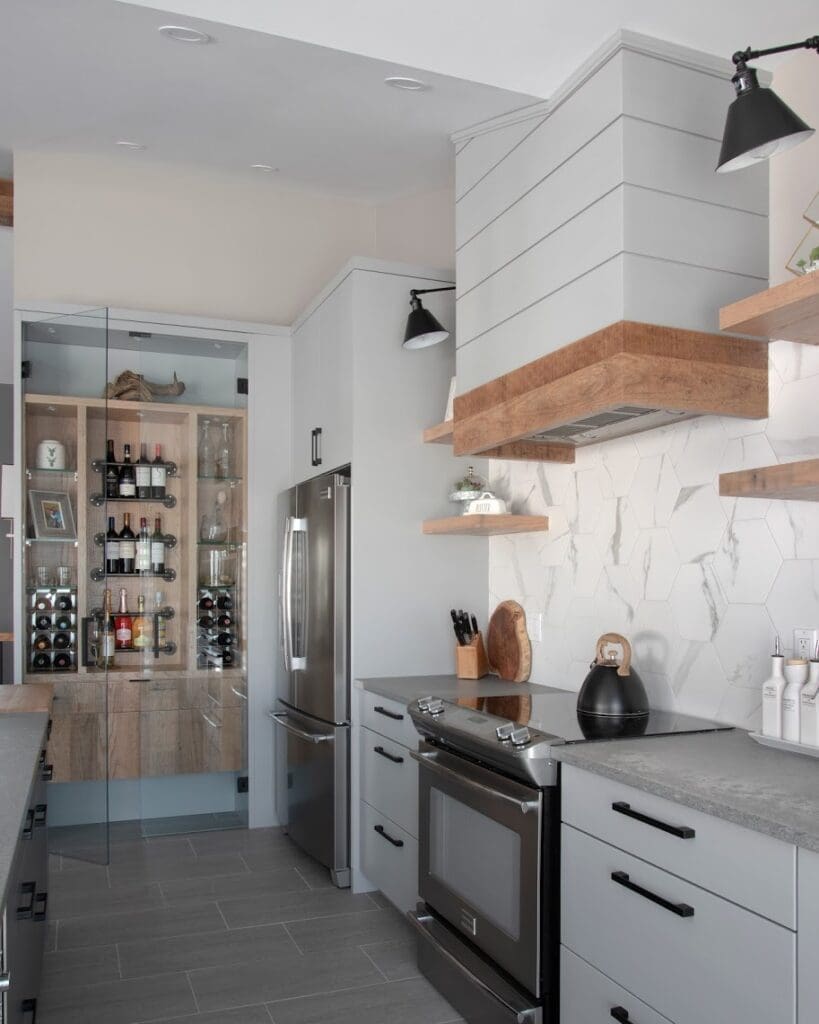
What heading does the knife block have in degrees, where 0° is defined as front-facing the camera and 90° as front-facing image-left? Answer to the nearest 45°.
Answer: approximately 45°

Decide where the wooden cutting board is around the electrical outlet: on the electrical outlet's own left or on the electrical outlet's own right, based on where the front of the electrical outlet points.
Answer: on the electrical outlet's own right

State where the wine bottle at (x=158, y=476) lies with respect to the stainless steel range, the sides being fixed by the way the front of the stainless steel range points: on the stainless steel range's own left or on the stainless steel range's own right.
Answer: on the stainless steel range's own right

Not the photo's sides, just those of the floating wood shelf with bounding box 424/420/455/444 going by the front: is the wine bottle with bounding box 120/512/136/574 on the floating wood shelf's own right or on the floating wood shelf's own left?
on the floating wood shelf's own right

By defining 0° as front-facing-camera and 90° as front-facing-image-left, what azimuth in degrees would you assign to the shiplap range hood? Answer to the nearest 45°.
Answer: approximately 45°
